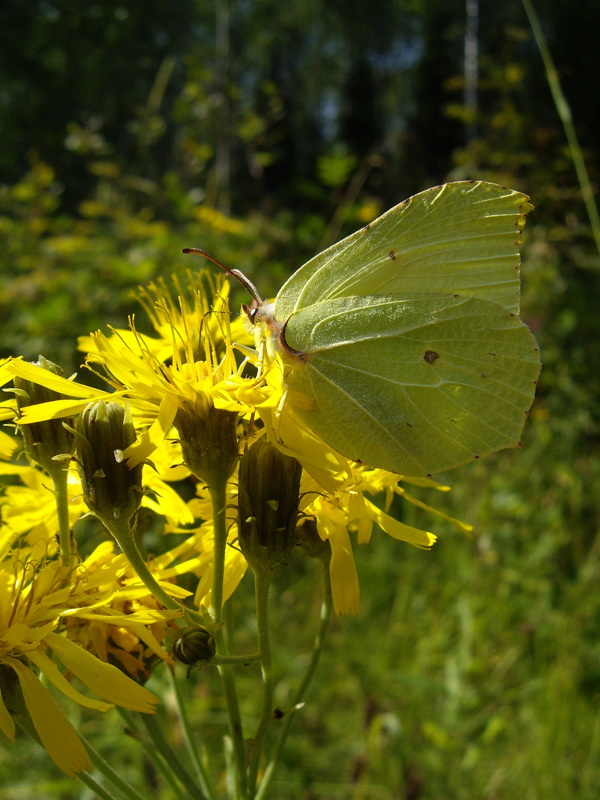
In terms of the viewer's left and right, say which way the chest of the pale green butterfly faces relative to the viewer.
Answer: facing to the left of the viewer

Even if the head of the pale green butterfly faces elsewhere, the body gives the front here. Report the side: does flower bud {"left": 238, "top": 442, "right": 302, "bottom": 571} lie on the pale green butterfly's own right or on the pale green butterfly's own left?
on the pale green butterfly's own left

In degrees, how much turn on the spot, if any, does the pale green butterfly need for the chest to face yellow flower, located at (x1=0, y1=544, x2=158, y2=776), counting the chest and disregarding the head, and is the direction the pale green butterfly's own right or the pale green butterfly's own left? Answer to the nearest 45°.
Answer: approximately 45° to the pale green butterfly's own left
